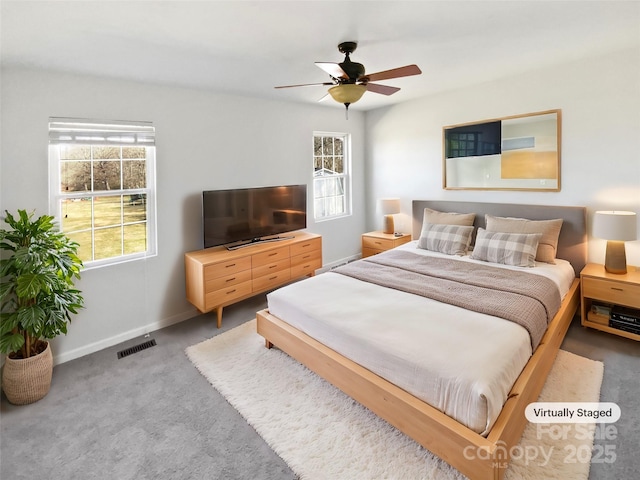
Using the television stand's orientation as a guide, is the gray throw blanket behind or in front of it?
in front

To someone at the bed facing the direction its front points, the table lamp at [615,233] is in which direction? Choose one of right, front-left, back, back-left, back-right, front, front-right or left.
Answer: back

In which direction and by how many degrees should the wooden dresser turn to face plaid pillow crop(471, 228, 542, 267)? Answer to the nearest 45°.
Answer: approximately 45° to its left

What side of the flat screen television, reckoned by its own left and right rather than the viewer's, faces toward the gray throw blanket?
front

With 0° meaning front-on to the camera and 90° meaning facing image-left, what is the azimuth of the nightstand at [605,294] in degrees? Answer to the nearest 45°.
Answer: approximately 45°

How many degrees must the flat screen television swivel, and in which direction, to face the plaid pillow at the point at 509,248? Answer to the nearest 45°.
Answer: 0° — it already faces it

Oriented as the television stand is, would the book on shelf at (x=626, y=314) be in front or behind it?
in front

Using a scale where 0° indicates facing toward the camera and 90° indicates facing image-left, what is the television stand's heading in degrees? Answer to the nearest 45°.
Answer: approximately 315°
